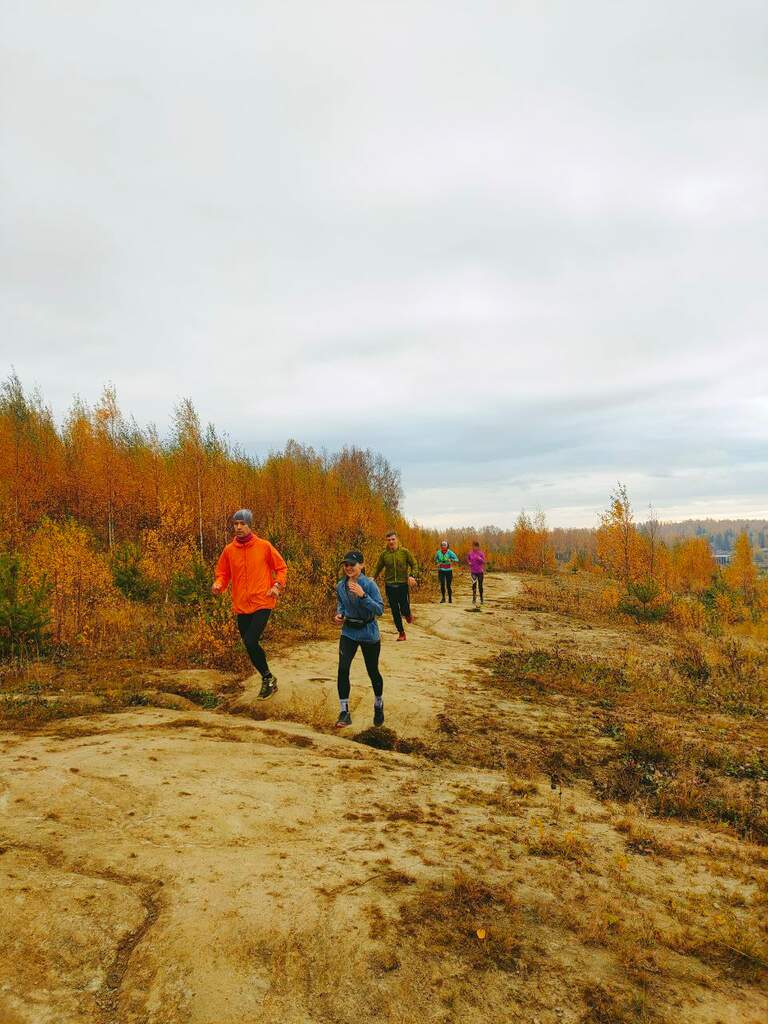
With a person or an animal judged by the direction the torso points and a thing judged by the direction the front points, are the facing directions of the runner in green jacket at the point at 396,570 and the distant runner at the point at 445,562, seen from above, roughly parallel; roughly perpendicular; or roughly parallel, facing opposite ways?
roughly parallel

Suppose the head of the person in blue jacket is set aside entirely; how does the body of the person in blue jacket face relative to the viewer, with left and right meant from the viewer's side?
facing the viewer and to the left of the viewer

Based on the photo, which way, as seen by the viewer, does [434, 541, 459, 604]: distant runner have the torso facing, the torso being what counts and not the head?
toward the camera

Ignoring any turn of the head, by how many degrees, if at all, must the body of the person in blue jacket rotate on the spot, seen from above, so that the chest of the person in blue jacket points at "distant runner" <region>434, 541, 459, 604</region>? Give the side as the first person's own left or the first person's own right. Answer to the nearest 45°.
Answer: approximately 135° to the first person's own right

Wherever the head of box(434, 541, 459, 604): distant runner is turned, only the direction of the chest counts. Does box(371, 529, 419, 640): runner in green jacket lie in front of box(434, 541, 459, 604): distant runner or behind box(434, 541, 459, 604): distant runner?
in front

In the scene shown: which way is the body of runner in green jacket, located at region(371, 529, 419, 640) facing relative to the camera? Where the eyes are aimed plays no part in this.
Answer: toward the camera

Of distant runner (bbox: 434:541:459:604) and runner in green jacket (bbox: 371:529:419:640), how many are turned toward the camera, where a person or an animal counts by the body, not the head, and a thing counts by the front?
2

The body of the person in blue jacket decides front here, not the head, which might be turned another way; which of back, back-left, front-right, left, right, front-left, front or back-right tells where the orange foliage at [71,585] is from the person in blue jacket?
right

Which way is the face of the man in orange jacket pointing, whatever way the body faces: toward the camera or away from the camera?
toward the camera
